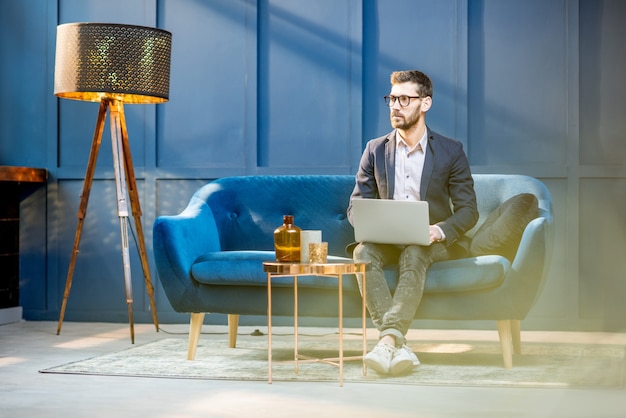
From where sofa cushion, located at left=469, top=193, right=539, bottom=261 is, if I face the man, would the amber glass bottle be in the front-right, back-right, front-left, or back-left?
front-left

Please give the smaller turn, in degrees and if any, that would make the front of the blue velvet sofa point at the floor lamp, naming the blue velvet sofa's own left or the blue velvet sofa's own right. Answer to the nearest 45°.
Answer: approximately 135° to the blue velvet sofa's own right

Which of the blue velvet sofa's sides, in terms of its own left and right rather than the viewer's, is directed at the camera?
front
